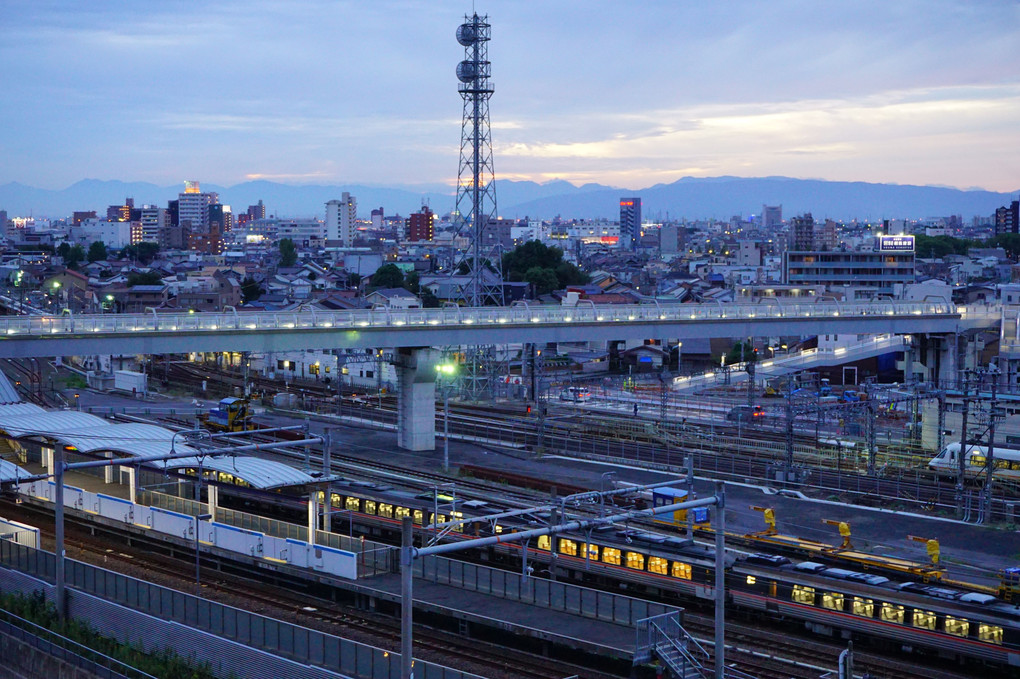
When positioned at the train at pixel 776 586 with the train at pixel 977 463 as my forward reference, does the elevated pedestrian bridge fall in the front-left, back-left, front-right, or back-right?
front-left

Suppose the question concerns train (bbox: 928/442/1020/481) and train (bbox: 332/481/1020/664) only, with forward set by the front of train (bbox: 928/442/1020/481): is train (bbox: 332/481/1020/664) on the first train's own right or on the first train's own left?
on the first train's own left

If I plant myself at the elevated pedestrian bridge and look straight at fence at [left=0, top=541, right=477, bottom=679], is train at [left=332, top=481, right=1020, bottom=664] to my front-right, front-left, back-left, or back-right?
front-left

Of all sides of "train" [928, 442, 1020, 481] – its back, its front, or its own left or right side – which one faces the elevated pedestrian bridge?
front

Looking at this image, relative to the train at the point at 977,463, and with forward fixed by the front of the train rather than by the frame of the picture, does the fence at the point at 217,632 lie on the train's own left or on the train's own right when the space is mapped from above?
on the train's own left

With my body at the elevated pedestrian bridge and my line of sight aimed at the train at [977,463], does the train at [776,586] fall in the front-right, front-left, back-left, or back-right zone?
front-right

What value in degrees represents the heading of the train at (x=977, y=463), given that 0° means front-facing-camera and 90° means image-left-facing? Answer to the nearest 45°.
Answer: approximately 90°

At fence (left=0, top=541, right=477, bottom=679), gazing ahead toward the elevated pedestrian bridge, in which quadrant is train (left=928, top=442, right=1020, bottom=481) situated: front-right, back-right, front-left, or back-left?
front-right
